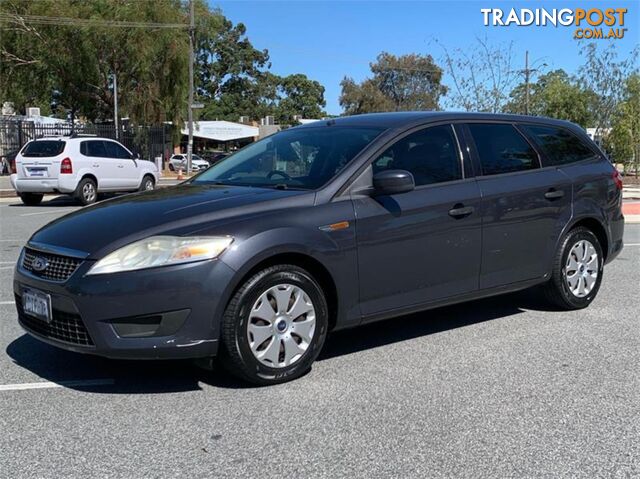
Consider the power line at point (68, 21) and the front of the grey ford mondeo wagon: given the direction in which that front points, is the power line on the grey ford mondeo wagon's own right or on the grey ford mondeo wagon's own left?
on the grey ford mondeo wagon's own right

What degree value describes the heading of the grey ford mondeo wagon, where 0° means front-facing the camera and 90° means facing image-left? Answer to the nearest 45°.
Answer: approximately 45°

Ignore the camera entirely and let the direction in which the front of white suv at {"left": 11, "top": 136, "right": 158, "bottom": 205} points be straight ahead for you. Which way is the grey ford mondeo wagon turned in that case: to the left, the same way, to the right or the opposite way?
the opposite way

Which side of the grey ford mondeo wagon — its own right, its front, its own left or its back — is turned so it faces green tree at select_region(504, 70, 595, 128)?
back

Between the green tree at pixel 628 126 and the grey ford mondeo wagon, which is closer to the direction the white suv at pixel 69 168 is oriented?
the green tree

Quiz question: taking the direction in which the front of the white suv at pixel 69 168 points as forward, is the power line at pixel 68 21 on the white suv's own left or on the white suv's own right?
on the white suv's own left

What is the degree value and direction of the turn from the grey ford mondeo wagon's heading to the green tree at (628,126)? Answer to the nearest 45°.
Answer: approximately 180°

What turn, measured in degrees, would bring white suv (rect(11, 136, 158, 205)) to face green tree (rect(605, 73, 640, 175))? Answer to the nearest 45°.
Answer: approximately 45° to its right

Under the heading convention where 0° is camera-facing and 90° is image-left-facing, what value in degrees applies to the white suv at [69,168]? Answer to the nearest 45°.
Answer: approximately 225°

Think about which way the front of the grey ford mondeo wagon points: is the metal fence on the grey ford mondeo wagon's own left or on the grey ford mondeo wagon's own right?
on the grey ford mondeo wagon's own right
